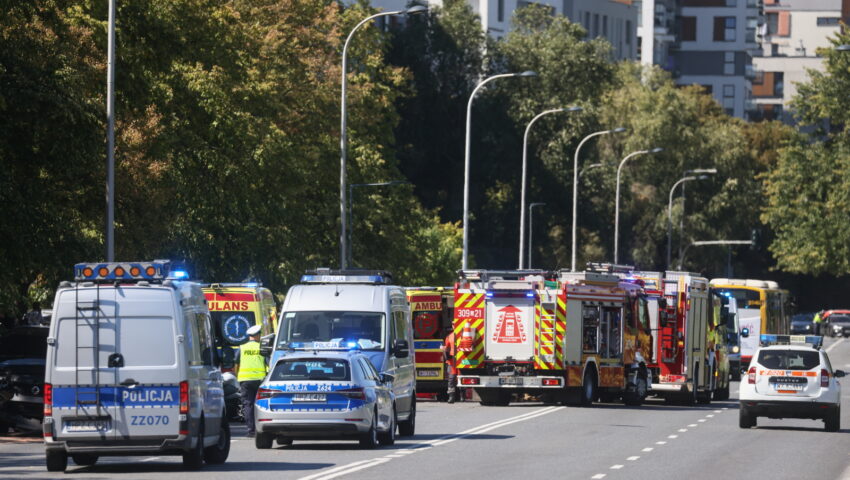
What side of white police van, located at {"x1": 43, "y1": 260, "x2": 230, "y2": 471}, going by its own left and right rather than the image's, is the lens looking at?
back

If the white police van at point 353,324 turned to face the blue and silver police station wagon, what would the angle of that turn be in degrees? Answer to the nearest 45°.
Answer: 0° — it already faces it

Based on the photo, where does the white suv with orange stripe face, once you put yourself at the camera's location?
facing away from the viewer

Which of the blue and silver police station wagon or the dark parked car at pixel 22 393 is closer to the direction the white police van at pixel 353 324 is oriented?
the blue and silver police station wagon

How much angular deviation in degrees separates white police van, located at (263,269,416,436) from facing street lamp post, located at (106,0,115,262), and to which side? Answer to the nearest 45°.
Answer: approximately 135° to its right

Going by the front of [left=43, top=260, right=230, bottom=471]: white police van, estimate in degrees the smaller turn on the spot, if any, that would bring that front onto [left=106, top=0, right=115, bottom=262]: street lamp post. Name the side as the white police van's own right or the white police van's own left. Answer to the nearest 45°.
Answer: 0° — it already faces it
